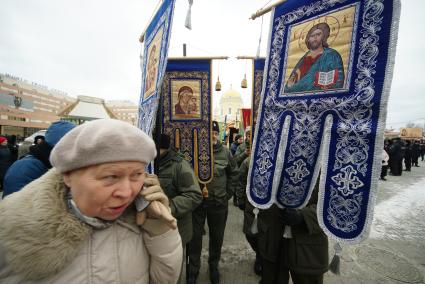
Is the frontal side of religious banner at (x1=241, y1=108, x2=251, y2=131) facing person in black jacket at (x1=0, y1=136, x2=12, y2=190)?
no

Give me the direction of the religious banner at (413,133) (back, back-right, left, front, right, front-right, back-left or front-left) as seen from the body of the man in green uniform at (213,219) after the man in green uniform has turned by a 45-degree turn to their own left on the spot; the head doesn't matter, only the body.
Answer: left

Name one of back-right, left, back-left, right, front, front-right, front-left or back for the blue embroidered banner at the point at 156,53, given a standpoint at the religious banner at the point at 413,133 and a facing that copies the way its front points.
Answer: front

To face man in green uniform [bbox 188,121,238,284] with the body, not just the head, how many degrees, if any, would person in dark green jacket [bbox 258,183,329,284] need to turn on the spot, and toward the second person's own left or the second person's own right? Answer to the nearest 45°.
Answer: approximately 135° to the second person's own right

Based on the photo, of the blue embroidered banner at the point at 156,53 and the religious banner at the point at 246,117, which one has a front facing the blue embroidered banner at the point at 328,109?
the religious banner

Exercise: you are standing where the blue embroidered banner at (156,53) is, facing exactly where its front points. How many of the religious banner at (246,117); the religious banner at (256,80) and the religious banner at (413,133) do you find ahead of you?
0

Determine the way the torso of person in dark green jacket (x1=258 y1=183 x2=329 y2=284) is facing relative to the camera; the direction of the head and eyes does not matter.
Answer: toward the camera

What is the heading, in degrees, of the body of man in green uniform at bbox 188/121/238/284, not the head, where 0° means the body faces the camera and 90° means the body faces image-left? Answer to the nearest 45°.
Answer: approximately 0°

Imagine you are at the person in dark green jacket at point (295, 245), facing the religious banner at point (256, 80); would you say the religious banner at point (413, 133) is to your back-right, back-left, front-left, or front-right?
front-right

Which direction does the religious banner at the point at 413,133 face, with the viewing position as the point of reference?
facing the viewer

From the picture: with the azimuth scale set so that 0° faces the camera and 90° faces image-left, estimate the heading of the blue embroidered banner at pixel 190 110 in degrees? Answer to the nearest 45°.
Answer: approximately 0°

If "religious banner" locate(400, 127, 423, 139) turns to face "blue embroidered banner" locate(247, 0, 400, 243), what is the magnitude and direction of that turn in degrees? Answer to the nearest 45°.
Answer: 0° — it already faces it
